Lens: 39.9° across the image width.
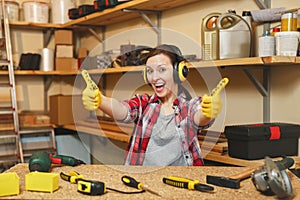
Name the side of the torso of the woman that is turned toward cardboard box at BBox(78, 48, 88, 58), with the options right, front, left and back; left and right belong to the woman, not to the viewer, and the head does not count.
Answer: back

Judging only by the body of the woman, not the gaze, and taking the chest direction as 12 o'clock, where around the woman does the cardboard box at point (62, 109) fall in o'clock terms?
The cardboard box is roughly at 5 o'clock from the woman.

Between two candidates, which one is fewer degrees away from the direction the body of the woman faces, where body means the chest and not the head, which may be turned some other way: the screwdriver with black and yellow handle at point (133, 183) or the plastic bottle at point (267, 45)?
the screwdriver with black and yellow handle

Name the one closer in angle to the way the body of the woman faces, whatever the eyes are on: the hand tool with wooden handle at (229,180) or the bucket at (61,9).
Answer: the hand tool with wooden handle

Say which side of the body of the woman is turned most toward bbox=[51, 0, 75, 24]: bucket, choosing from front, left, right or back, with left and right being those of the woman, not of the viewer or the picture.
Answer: back

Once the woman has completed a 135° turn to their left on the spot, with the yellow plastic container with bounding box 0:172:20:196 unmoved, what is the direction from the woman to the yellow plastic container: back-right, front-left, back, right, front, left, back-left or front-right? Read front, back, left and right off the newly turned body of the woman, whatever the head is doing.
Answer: back

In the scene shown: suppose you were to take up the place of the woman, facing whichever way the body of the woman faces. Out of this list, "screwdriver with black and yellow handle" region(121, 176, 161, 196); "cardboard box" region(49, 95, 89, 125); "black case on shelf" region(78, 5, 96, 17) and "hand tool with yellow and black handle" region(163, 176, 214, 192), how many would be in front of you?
2

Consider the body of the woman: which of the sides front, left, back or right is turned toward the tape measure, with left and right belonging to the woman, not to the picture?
front

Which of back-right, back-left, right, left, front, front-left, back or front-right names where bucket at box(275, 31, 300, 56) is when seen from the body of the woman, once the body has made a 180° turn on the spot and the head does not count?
right

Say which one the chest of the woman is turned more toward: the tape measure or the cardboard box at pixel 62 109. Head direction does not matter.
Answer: the tape measure

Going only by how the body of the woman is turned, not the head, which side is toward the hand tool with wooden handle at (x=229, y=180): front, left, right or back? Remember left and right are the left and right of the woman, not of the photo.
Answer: front

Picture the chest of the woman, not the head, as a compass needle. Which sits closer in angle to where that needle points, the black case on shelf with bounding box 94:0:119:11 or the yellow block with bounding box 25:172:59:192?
the yellow block

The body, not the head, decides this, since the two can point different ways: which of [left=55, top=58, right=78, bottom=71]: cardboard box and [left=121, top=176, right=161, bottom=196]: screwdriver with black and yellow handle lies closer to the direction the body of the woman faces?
the screwdriver with black and yellow handle

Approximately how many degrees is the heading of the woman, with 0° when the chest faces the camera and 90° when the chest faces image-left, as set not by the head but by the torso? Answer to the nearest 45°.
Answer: approximately 0°

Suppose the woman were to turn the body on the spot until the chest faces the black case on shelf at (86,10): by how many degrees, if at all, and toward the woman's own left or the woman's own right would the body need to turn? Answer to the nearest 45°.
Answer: approximately 180°

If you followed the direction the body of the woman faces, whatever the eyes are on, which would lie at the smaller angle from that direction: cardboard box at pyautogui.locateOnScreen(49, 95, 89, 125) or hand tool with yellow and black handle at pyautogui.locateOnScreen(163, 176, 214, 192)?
the hand tool with yellow and black handle

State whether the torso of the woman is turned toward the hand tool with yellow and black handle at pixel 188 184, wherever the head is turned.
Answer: yes

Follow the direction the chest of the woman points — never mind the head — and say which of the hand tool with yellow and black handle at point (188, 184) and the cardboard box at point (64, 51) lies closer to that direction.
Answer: the hand tool with yellow and black handle
